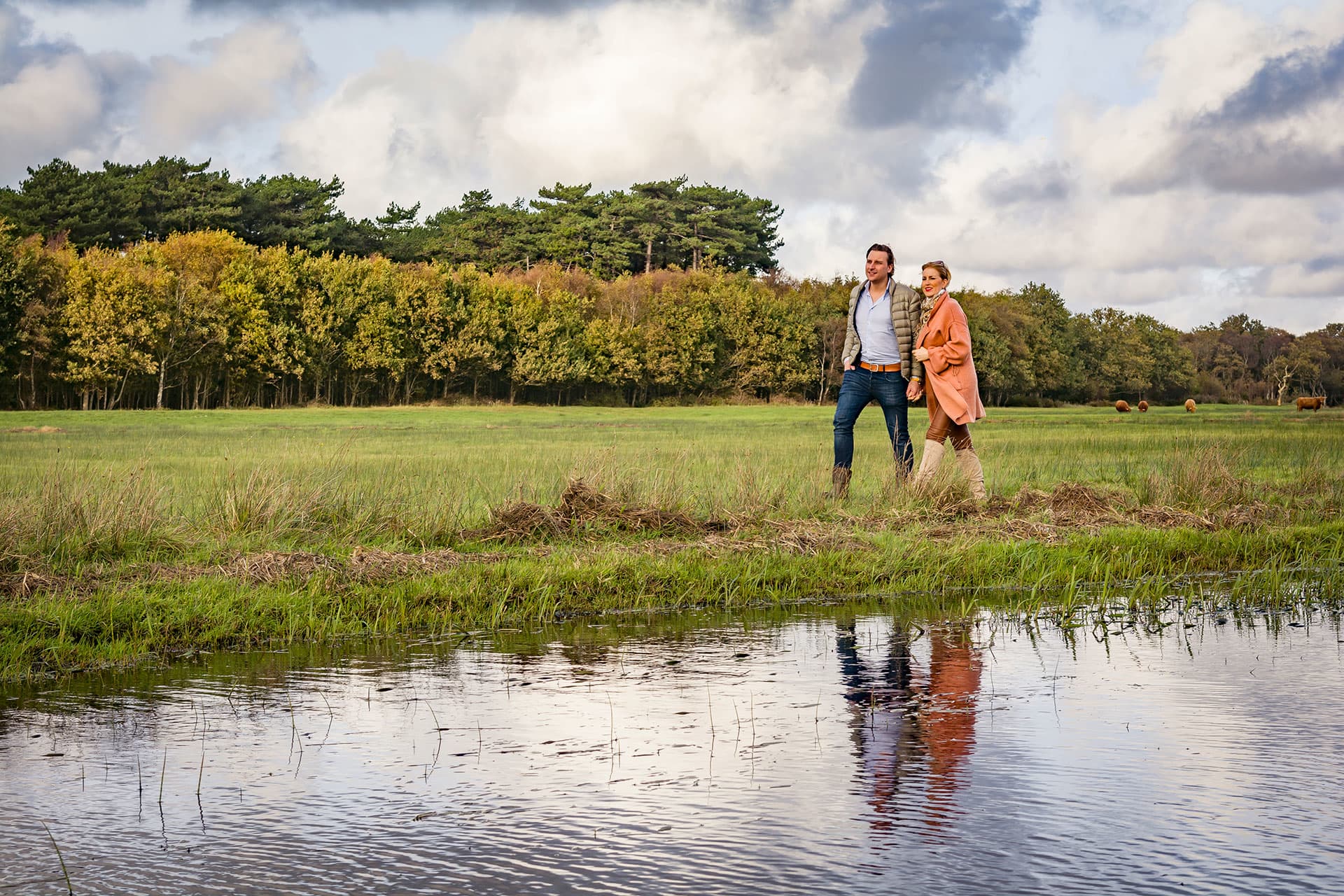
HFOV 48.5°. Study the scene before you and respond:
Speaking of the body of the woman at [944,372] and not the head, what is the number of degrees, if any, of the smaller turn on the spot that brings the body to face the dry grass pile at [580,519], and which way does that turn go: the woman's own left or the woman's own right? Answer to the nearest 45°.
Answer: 0° — they already face it

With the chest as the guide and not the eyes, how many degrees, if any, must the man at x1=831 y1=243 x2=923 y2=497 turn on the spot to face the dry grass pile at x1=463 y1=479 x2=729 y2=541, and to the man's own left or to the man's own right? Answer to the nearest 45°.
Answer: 0° — they already face it

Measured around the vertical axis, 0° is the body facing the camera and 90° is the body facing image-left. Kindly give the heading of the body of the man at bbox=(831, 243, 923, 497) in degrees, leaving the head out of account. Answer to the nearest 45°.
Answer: approximately 45°

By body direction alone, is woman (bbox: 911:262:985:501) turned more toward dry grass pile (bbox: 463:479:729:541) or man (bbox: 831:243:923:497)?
the dry grass pile

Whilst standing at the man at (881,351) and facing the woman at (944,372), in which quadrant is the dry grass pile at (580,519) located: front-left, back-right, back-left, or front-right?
back-right

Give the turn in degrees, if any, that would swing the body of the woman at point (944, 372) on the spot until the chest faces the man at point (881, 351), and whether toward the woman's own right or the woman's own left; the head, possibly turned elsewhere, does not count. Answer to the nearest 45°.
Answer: approximately 45° to the woman's own right

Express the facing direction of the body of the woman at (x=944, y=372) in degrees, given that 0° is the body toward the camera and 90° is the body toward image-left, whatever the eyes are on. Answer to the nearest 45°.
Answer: approximately 45°

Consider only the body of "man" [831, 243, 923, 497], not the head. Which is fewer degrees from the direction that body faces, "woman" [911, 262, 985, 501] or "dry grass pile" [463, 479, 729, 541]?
the dry grass pile
